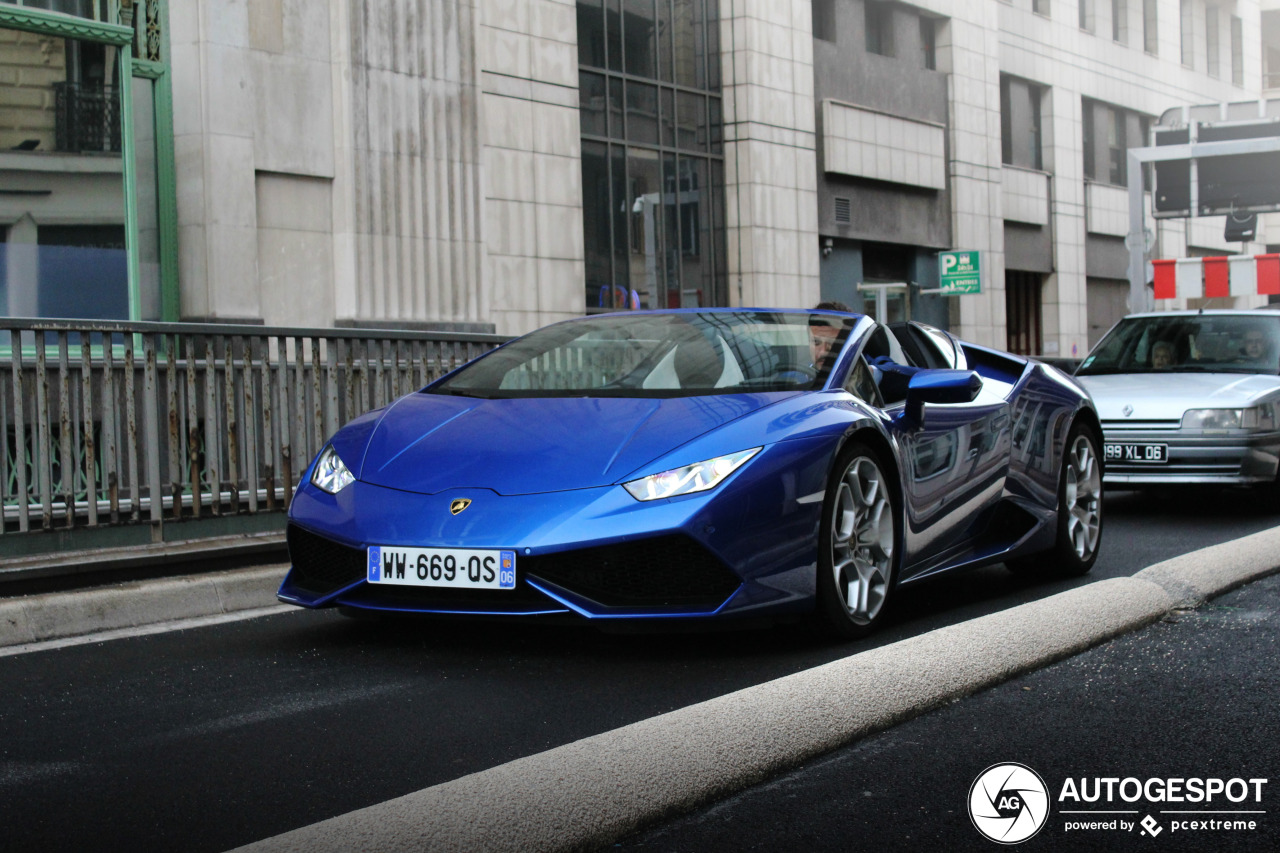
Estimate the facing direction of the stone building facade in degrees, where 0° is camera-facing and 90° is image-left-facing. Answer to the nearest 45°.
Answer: approximately 315°

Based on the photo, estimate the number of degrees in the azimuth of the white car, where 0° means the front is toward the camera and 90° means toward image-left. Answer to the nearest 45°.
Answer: approximately 45°

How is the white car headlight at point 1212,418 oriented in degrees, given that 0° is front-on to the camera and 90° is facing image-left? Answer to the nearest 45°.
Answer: approximately 45°

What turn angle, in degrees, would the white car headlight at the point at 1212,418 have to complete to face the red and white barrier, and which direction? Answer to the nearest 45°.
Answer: approximately 135° to its right

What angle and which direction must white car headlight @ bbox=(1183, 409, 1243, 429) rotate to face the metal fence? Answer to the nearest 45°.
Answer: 0° — it already faces it

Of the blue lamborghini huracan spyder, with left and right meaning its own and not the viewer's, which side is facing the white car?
back

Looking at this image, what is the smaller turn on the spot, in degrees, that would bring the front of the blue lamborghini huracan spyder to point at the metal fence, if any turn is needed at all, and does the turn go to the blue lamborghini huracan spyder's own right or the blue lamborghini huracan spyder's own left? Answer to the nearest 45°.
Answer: approximately 90° to the blue lamborghini huracan spyder's own right

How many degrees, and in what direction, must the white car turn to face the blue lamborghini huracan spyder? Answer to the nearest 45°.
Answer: approximately 45° to its left

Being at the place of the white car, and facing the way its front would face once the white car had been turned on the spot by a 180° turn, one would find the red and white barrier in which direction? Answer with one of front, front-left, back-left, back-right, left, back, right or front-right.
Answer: front-left
